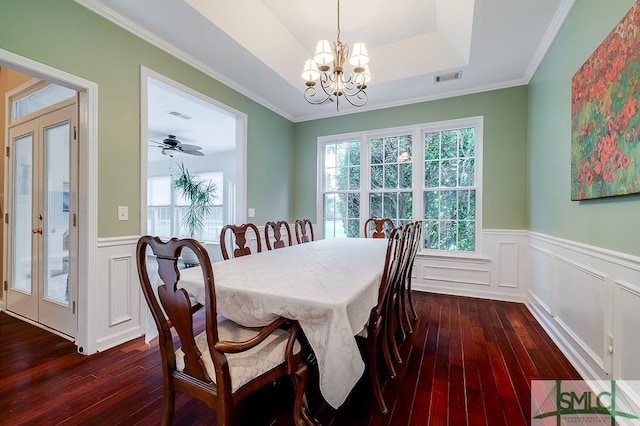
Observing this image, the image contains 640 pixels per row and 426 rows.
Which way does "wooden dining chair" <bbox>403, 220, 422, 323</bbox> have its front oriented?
to the viewer's left

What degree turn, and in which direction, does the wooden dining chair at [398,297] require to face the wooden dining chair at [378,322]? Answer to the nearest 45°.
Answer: approximately 90° to its left

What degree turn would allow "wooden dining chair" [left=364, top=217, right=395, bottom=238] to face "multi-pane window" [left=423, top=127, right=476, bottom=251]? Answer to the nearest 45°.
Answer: approximately 90° to its left

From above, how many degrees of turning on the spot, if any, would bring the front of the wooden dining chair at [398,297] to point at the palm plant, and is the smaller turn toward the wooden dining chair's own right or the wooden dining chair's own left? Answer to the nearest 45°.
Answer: approximately 45° to the wooden dining chair's own right

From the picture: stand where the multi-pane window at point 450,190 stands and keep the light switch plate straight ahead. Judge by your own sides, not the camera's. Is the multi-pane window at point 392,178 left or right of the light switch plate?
right

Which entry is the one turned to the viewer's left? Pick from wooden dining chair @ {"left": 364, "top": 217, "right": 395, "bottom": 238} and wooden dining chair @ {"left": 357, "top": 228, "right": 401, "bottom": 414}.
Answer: wooden dining chair @ {"left": 357, "top": 228, "right": 401, "bottom": 414}

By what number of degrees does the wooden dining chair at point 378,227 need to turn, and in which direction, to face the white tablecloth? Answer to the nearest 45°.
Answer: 0° — it already faces it

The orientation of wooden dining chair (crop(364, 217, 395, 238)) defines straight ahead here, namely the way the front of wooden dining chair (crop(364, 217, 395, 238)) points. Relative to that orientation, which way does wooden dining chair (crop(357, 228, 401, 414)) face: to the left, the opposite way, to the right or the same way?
to the right

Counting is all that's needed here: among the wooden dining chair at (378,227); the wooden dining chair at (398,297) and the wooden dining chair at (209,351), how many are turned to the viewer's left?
1

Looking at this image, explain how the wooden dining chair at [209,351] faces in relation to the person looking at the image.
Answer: facing away from the viewer and to the right of the viewer

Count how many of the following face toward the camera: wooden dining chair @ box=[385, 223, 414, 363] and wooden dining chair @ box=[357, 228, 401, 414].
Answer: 0

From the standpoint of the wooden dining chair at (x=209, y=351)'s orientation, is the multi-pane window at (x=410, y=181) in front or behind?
in front

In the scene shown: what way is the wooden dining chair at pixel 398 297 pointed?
to the viewer's left

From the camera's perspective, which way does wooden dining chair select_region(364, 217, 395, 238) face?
toward the camera

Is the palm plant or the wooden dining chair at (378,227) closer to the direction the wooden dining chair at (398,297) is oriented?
the palm plant

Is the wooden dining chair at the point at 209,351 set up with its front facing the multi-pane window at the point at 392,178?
yes

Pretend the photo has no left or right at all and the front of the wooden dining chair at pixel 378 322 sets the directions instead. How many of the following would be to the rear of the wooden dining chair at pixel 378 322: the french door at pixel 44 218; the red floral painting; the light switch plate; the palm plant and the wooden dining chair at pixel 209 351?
1

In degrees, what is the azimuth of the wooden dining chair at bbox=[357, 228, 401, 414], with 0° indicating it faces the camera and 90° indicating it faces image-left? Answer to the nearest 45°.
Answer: approximately 90°
